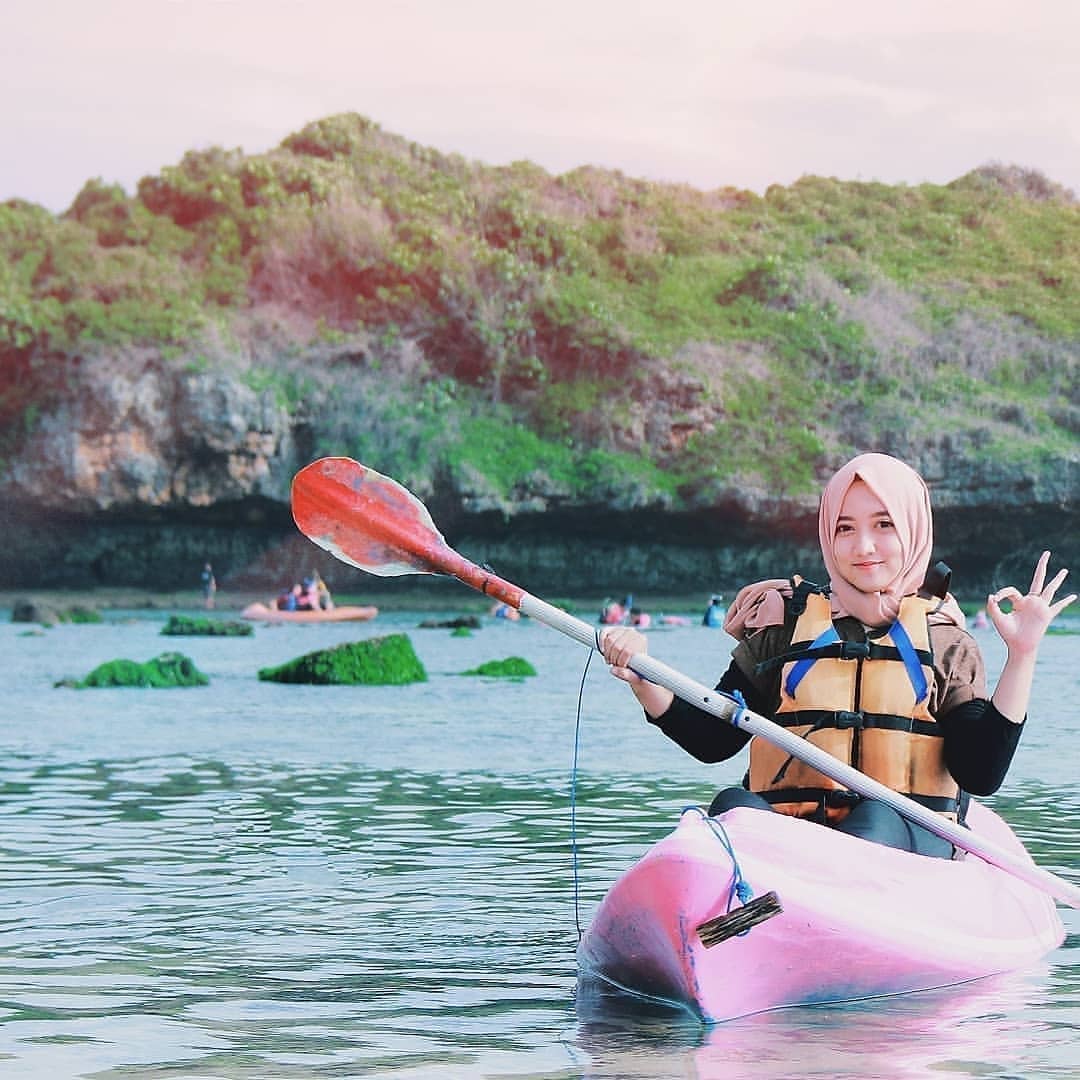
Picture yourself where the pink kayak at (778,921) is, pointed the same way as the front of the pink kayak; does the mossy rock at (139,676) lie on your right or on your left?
on your right

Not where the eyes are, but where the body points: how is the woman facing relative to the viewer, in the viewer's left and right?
facing the viewer

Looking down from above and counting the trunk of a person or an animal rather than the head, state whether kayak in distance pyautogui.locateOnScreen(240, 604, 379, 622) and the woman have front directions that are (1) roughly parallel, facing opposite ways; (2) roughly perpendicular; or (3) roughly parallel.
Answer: roughly perpendicular

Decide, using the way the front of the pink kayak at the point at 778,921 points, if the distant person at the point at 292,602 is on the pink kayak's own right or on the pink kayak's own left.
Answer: on the pink kayak's own right

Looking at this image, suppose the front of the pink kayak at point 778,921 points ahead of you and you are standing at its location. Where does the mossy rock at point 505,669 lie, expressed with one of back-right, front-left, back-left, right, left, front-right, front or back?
back-right

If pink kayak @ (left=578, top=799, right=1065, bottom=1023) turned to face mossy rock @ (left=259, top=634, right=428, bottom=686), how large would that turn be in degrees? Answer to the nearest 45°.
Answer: approximately 135° to its right

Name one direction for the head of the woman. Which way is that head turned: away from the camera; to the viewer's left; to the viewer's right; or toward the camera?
toward the camera
